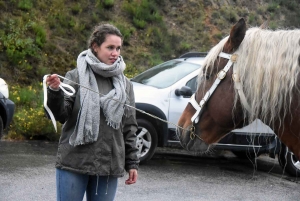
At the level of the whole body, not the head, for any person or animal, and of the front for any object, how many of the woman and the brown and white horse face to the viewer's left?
1

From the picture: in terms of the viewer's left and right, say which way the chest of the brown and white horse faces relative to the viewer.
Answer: facing to the left of the viewer

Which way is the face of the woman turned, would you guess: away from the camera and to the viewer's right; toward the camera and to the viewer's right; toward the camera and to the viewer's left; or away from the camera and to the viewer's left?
toward the camera and to the viewer's right

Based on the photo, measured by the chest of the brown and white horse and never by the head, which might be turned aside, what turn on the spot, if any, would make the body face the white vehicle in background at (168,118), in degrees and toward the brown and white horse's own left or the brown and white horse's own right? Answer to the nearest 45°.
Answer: approximately 90° to the brown and white horse's own right

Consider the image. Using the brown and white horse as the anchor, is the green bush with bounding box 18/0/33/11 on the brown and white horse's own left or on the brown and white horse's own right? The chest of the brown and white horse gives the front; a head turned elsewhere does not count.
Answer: on the brown and white horse's own right

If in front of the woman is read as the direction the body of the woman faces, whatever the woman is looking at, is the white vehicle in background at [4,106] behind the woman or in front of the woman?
behind

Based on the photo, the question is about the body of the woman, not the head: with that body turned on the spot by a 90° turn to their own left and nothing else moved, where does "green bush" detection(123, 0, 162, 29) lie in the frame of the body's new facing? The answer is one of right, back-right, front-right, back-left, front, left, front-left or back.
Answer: front-left

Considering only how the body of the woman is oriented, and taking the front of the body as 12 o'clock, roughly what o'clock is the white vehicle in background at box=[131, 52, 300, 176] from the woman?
The white vehicle in background is roughly at 8 o'clock from the woman.
